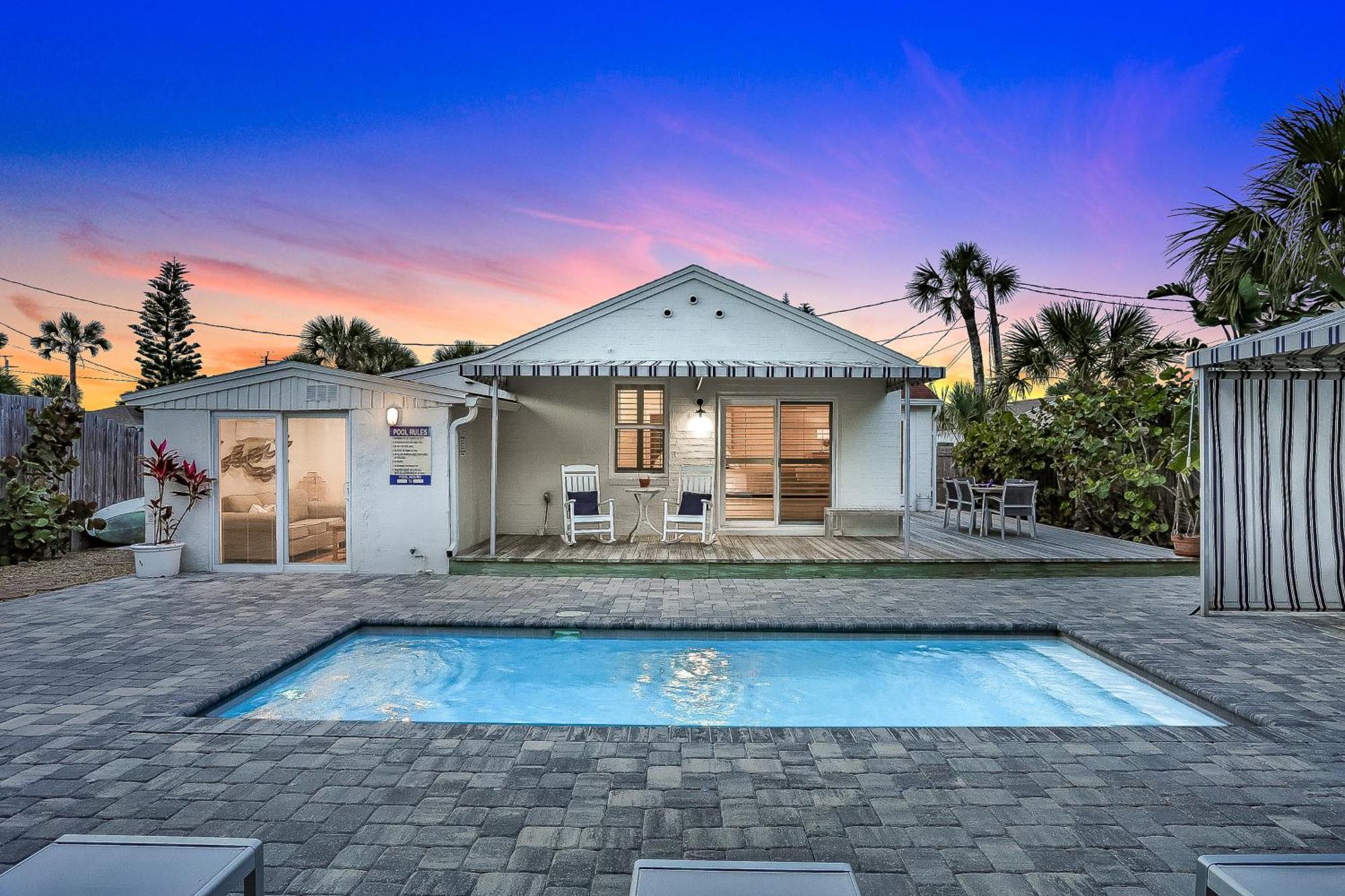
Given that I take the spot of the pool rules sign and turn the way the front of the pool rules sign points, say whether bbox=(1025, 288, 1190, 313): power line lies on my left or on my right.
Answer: on my left

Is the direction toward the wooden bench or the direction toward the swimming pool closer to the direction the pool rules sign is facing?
the swimming pool

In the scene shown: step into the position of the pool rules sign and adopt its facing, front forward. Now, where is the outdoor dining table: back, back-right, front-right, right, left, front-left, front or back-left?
left

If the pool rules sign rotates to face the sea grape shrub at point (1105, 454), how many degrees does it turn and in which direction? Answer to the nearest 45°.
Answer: approximately 90° to its left

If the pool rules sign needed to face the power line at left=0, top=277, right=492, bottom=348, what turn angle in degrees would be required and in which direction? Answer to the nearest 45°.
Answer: approximately 180°

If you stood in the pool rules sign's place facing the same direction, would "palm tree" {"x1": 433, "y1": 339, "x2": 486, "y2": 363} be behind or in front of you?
behind

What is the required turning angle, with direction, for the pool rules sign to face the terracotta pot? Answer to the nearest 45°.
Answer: approximately 90° to its left

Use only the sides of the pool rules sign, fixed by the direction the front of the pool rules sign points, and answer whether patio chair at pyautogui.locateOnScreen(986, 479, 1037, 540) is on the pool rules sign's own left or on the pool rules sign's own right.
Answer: on the pool rules sign's own left

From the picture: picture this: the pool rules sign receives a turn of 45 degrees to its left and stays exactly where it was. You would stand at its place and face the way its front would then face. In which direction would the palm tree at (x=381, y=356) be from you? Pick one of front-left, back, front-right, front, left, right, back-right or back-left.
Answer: back-left

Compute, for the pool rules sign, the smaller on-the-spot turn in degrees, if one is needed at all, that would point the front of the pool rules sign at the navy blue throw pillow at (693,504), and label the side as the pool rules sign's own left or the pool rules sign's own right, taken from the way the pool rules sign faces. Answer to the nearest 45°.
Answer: approximately 90° to the pool rules sign's own left

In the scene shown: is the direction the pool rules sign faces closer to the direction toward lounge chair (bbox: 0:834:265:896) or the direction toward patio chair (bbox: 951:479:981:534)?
the lounge chair

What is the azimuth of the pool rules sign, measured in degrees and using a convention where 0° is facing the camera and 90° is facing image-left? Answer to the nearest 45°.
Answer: approximately 0°

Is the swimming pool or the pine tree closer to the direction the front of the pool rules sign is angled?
the swimming pool
